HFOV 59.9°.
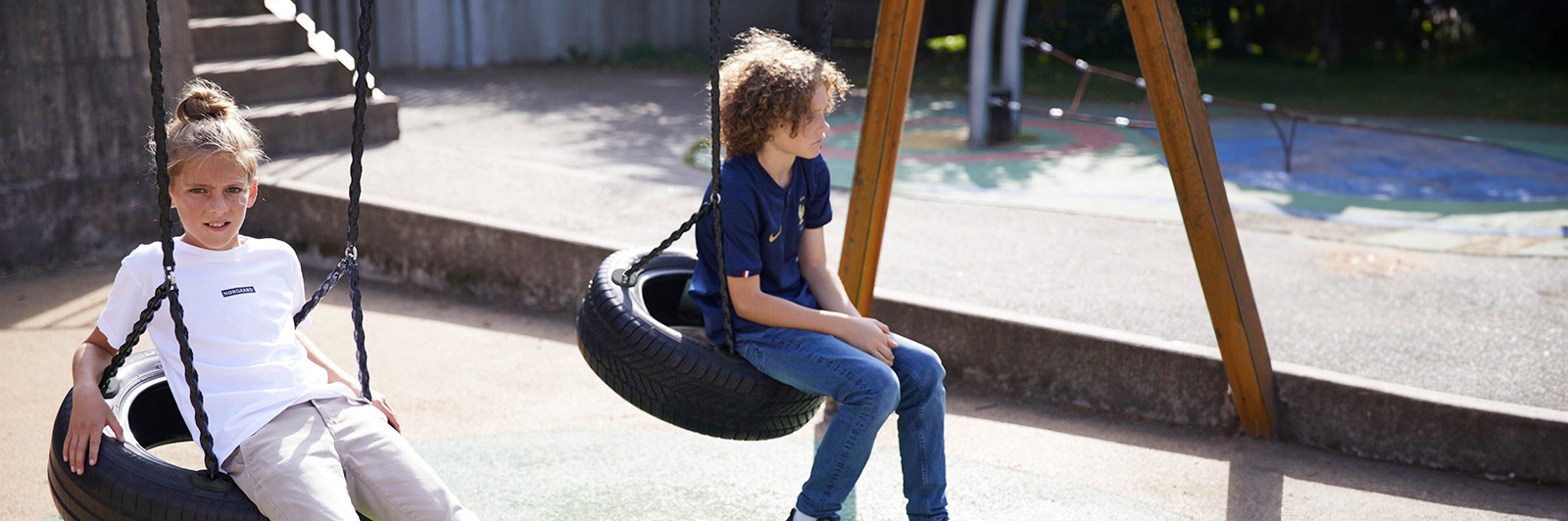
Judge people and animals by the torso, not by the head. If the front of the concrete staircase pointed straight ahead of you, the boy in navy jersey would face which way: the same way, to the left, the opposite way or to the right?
the same way

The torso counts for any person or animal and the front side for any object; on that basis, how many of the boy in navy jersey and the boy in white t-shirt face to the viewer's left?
0

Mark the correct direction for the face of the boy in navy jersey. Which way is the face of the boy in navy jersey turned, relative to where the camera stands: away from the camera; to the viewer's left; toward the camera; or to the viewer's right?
to the viewer's right

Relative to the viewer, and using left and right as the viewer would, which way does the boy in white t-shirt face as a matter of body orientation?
facing the viewer and to the right of the viewer

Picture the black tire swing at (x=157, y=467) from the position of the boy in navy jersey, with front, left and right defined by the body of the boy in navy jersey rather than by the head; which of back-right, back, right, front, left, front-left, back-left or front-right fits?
right

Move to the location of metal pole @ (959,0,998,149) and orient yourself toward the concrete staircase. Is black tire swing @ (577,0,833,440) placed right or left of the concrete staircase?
left

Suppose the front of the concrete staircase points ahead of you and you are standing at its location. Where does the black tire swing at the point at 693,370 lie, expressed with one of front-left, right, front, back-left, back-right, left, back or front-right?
front

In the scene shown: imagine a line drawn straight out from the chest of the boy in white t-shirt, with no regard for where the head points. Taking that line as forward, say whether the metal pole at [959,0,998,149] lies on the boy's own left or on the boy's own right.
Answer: on the boy's own left

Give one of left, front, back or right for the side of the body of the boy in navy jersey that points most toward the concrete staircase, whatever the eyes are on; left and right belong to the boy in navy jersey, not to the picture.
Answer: back

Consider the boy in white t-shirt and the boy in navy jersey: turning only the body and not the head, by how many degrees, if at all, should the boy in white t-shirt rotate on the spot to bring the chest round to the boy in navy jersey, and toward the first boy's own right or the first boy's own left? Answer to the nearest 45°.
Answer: approximately 45° to the first boy's own left

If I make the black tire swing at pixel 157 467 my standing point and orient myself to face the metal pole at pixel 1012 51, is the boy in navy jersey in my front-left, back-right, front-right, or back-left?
front-right

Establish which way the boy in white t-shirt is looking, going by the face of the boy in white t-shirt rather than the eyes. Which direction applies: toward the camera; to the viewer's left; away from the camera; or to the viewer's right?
toward the camera
